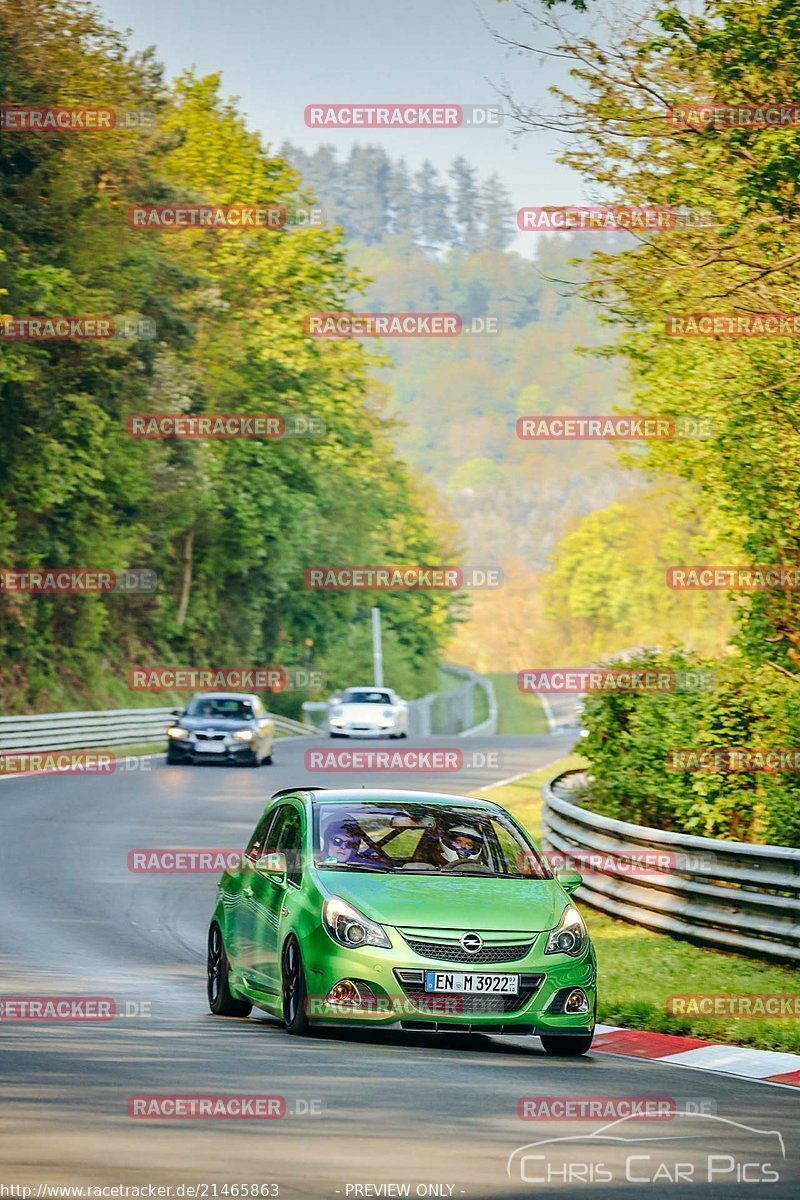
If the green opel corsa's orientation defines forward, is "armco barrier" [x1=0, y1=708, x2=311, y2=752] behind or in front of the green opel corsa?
behind

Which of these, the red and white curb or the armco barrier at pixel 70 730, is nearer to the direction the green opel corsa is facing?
the red and white curb

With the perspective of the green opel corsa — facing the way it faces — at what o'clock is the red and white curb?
The red and white curb is roughly at 10 o'clock from the green opel corsa.

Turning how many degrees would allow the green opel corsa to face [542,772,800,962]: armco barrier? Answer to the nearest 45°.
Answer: approximately 90° to its left

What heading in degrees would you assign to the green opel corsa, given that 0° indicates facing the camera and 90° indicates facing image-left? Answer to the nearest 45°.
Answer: approximately 315°
